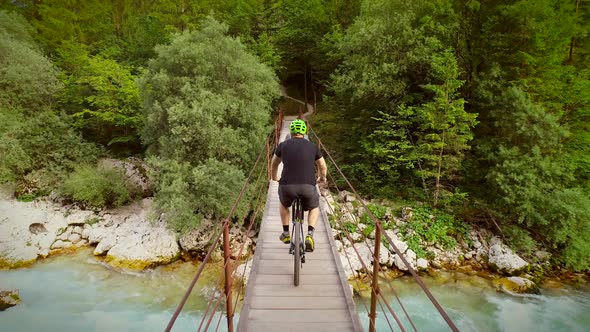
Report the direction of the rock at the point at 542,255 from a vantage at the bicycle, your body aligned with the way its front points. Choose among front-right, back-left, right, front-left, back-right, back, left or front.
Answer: front-right

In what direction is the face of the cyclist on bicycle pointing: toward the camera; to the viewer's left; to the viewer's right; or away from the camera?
away from the camera

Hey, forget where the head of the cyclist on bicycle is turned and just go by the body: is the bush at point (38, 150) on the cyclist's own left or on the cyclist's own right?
on the cyclist's own left

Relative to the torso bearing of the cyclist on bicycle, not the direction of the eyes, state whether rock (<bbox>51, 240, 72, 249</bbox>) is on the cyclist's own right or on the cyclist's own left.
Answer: on the cyclist's own left

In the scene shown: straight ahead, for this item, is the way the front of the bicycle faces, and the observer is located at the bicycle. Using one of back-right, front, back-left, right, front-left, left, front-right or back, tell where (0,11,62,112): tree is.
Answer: front-left

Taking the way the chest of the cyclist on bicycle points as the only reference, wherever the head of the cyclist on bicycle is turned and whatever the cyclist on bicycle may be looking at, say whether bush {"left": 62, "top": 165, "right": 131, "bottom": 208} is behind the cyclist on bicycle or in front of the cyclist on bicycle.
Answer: in front

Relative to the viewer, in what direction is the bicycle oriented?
away from the camera

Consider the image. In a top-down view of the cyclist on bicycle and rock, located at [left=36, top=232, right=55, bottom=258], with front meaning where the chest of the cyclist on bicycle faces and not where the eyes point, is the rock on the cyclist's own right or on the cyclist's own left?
on the cyclist's own left

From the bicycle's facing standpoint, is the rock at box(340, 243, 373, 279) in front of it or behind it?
in front

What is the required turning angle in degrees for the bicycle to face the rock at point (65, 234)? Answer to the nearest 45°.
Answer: approximately 45° to its left

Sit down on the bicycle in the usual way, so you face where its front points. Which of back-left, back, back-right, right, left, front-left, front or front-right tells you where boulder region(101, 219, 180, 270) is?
front-left

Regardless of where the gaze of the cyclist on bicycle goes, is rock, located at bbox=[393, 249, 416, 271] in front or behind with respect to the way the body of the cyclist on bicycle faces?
in front

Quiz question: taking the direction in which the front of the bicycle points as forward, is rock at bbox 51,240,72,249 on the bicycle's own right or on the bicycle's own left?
on the bicycle's own left

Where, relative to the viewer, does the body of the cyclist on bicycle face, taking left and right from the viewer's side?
facing away from the viewer

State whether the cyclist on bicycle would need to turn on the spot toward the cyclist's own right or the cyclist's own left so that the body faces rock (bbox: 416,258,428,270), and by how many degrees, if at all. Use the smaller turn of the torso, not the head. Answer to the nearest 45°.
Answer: approximately 45° to the cyclist's own right

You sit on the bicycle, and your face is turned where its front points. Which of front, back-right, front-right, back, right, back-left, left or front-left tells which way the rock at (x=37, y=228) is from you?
front-left
